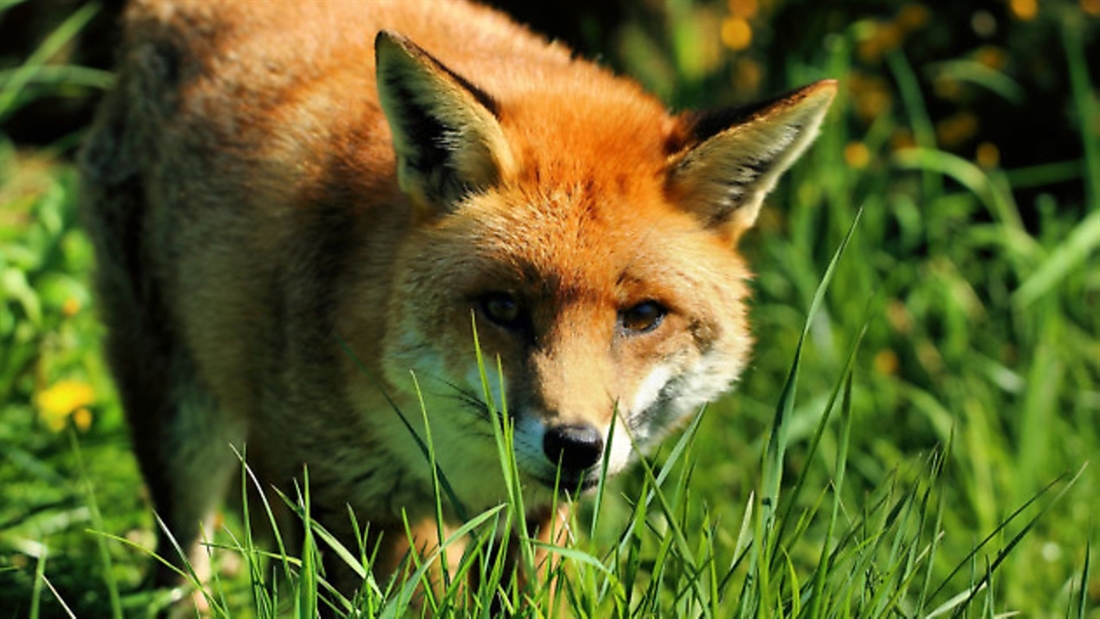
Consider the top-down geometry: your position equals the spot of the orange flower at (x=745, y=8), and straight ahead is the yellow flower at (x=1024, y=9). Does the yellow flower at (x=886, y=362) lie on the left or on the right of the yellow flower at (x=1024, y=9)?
right

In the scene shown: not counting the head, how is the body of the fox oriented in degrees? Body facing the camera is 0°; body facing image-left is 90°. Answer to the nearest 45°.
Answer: approximately 315°

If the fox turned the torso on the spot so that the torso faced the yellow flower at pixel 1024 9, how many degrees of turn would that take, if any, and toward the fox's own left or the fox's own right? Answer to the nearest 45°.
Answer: approximately 90° to the fox's own left

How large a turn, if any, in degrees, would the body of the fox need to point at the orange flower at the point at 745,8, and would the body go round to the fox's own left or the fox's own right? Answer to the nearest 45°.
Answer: approximately 90° to the fox's own left

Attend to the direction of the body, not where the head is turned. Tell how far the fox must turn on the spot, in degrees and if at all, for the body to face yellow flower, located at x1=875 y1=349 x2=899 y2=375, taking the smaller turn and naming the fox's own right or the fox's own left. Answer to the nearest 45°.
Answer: approximately 90° to the fox's own left

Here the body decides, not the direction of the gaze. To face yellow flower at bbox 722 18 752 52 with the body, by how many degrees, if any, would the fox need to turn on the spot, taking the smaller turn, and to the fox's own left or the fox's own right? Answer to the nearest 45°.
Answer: approximately 90° to the fox's own left

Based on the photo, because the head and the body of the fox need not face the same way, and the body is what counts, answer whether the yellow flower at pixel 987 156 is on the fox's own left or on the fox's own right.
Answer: on the fox's own left

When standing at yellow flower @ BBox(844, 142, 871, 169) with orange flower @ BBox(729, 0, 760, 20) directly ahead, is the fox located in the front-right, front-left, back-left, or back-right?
back-left

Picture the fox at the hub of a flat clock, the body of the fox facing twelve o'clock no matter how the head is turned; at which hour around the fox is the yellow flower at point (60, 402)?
The yellow flower is roughly at 6 o'clock from the fox.
